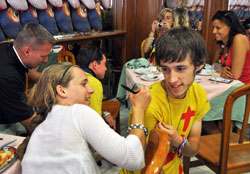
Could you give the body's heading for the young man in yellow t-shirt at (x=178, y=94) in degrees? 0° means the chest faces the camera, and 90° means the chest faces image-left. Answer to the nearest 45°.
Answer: approximately 0°

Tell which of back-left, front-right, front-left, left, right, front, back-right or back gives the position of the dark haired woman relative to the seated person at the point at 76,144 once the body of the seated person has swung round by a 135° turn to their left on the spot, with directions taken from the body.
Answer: back-right

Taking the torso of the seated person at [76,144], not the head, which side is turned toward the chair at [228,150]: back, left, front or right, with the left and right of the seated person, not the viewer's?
front

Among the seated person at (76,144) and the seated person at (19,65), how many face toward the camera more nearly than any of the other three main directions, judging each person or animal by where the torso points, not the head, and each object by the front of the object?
0

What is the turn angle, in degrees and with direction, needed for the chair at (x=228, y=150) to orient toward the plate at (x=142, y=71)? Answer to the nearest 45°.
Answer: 0° — it already faces it

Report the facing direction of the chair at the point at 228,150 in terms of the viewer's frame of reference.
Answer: facing away from the viewer and to the left of the viewer

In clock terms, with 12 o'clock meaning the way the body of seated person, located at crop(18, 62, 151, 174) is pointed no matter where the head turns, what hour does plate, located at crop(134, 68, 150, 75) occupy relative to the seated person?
The plate is roughly at 11 o'clock from the seated person.

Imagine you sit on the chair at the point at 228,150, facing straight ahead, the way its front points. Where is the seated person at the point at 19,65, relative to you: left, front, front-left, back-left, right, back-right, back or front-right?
front-left

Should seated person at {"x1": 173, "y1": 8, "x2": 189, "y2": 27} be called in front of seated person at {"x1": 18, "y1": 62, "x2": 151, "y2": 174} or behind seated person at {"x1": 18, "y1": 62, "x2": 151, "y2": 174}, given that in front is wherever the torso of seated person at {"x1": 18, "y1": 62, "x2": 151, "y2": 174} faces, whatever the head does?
in front

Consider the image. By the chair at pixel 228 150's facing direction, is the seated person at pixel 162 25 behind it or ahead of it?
ahead

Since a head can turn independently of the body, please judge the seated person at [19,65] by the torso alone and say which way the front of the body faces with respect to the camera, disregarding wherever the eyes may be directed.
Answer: to the viewer's right

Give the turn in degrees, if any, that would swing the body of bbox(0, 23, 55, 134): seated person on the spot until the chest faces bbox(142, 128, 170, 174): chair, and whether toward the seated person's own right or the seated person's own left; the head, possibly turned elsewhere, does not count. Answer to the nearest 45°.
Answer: approximately 90° to the seated person's own right
